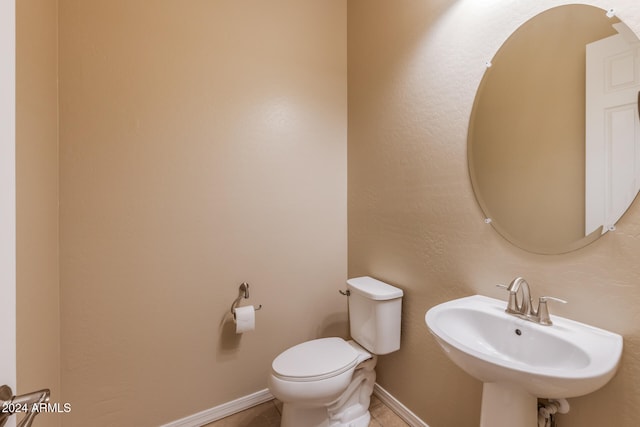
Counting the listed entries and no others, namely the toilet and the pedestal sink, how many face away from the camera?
0

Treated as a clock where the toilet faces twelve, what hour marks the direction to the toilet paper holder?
The toilet paper holder is roughly at 2 o'clock from the toilet.

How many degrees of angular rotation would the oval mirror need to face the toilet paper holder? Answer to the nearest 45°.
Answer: approximately 45° to its right

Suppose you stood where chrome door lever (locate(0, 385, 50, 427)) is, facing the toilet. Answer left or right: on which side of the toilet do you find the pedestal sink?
right

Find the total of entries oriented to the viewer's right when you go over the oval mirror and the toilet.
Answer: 0

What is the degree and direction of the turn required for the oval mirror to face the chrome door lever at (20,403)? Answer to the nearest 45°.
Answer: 0° — it already faces it

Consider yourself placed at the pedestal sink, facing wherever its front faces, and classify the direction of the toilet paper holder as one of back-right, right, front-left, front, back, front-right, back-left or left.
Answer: front-right

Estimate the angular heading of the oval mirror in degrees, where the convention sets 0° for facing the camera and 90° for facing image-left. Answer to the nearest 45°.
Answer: approximately 45°

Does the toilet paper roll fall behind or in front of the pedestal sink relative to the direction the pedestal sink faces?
in front

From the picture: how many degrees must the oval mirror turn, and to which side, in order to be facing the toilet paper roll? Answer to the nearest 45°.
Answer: approximately 45° to its right

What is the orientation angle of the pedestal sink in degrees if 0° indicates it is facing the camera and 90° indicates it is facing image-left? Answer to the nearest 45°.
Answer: approximately 45°
